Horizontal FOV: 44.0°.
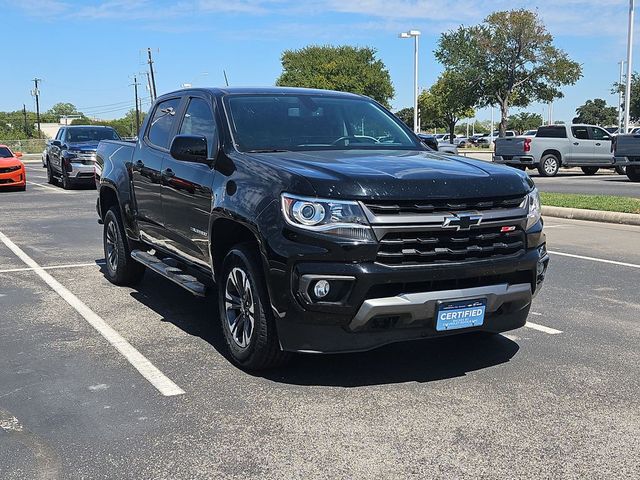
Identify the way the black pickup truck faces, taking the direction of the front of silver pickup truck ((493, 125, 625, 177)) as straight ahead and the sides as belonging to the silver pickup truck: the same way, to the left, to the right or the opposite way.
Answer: to the right

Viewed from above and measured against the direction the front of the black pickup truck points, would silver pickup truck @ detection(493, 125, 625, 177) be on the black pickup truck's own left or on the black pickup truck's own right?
on the black pickup truck's own left

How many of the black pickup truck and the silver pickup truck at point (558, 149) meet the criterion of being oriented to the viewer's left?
0

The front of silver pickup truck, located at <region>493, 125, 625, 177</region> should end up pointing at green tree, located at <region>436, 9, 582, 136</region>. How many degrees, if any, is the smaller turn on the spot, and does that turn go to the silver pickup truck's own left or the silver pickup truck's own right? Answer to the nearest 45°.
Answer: approximately 45° to the silver pickup truck's own left

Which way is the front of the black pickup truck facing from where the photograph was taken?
facing the viewer and to the right of the viewer

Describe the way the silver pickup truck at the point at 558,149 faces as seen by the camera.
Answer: facing away from the viewer and to the right of the viewer

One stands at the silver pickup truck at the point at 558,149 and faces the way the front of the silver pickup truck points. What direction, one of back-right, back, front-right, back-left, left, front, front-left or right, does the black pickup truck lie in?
back-right

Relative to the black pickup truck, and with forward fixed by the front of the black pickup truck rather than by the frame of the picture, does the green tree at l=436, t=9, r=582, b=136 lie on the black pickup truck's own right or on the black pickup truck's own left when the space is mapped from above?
on the black pickup truck's own left
